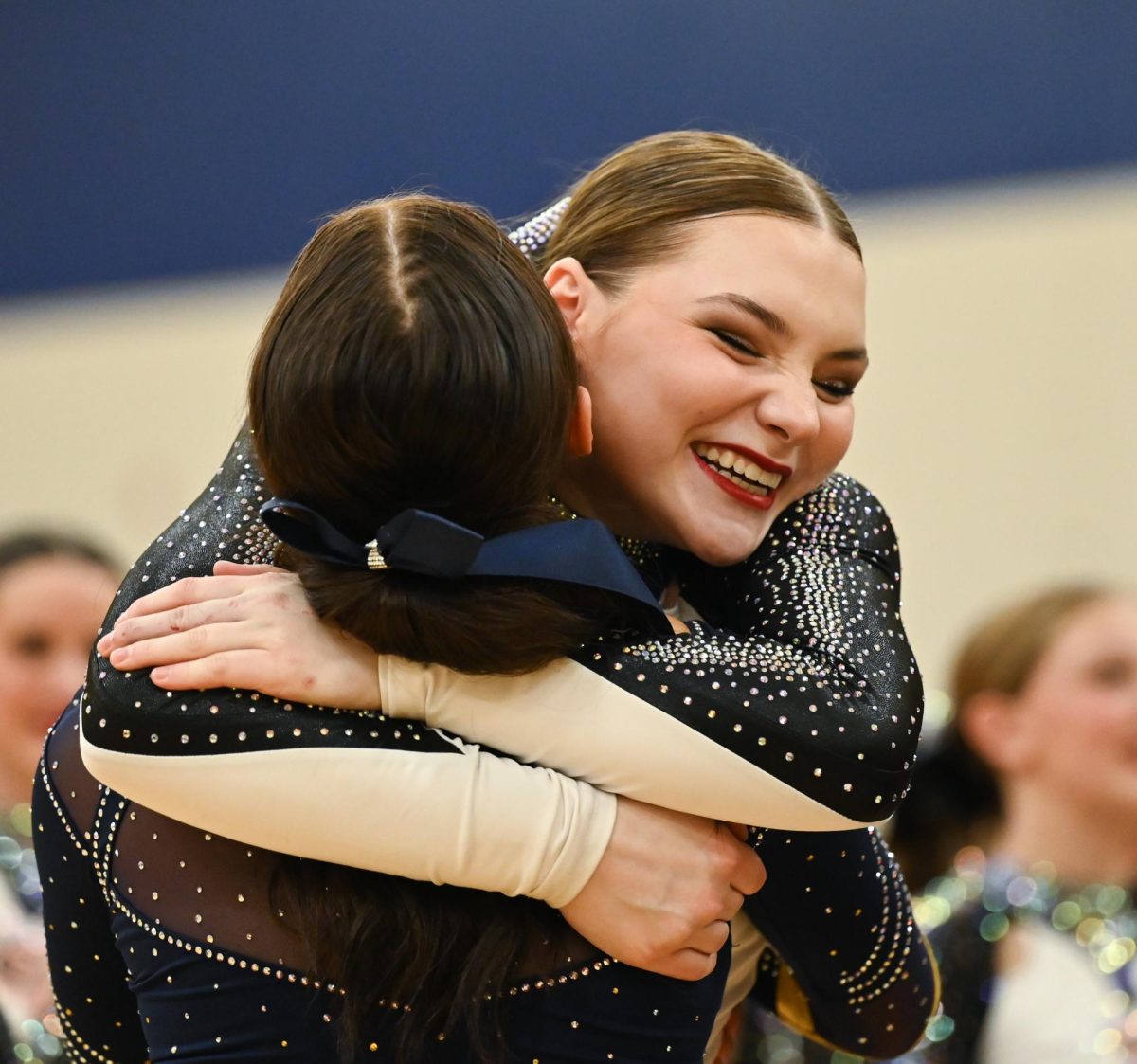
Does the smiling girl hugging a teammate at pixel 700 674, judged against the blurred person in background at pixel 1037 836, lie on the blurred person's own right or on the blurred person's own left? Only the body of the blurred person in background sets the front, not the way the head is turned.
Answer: on the blurred person's own right

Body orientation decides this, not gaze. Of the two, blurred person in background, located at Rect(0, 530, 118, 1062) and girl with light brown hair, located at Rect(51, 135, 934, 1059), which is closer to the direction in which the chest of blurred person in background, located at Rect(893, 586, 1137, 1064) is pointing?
the girl with light brown hair

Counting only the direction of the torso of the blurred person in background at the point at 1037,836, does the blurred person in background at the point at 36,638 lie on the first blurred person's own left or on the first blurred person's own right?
on the first blurred person's own right
